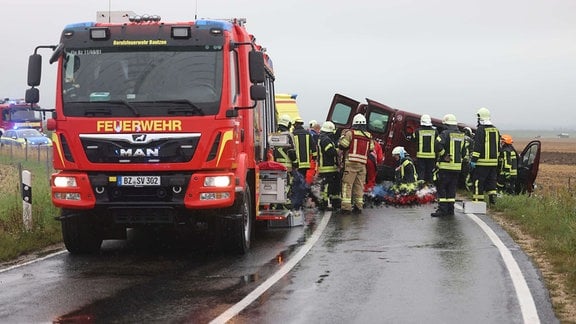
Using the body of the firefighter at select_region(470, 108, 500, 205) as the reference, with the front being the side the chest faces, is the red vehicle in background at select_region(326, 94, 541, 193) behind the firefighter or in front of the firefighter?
in front

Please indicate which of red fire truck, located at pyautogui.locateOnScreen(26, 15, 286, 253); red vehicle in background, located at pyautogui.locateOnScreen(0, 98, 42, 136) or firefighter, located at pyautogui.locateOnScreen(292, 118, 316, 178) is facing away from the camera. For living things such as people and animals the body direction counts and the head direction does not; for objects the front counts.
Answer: the firefighter

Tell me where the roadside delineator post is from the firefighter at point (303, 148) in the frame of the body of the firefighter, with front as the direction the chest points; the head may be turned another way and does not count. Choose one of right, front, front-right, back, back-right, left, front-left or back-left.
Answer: back-left

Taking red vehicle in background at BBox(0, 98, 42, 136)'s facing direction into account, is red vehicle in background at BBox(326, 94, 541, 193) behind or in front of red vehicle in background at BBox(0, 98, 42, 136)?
in front

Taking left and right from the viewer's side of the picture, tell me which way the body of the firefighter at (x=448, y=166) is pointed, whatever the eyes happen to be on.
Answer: facing away from the viewer and to the left of the viewer

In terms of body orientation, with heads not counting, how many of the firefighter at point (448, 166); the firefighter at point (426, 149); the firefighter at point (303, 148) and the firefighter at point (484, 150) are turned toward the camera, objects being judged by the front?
0

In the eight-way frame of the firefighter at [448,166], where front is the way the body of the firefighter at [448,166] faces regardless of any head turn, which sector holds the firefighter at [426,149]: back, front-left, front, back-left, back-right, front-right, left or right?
front-right

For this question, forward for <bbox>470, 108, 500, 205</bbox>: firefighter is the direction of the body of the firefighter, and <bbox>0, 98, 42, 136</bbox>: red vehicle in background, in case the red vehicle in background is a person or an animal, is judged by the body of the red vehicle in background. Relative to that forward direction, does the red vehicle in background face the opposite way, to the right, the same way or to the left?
the opposite way

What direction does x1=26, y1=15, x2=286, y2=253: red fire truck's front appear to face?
toward the camera

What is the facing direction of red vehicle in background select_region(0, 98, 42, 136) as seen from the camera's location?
facing the viewer

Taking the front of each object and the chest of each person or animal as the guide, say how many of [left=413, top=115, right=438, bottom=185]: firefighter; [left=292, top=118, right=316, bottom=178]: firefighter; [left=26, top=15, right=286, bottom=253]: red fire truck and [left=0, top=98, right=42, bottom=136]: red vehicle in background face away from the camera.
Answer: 2

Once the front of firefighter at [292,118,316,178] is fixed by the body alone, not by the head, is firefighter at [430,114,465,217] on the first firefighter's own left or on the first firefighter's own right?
on the first firefighter's own right
